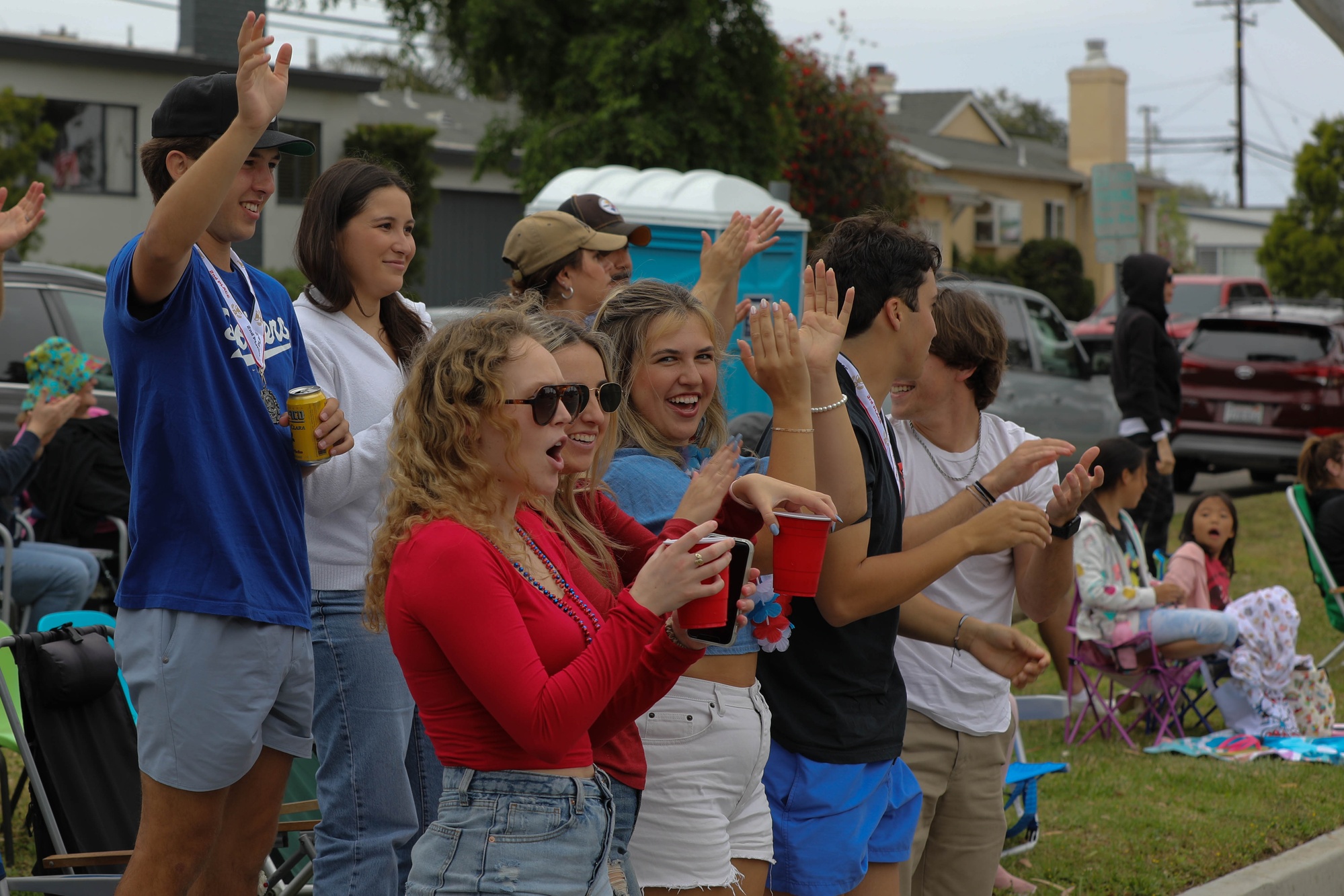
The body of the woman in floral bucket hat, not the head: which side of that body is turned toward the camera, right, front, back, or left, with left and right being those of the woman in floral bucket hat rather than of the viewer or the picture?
right

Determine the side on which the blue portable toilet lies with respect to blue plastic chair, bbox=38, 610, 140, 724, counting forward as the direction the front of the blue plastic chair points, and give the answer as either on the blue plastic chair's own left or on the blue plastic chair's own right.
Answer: on the blue plastic chair's own left

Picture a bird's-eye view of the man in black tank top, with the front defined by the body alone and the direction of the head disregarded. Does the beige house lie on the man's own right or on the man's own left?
on the man's own left
